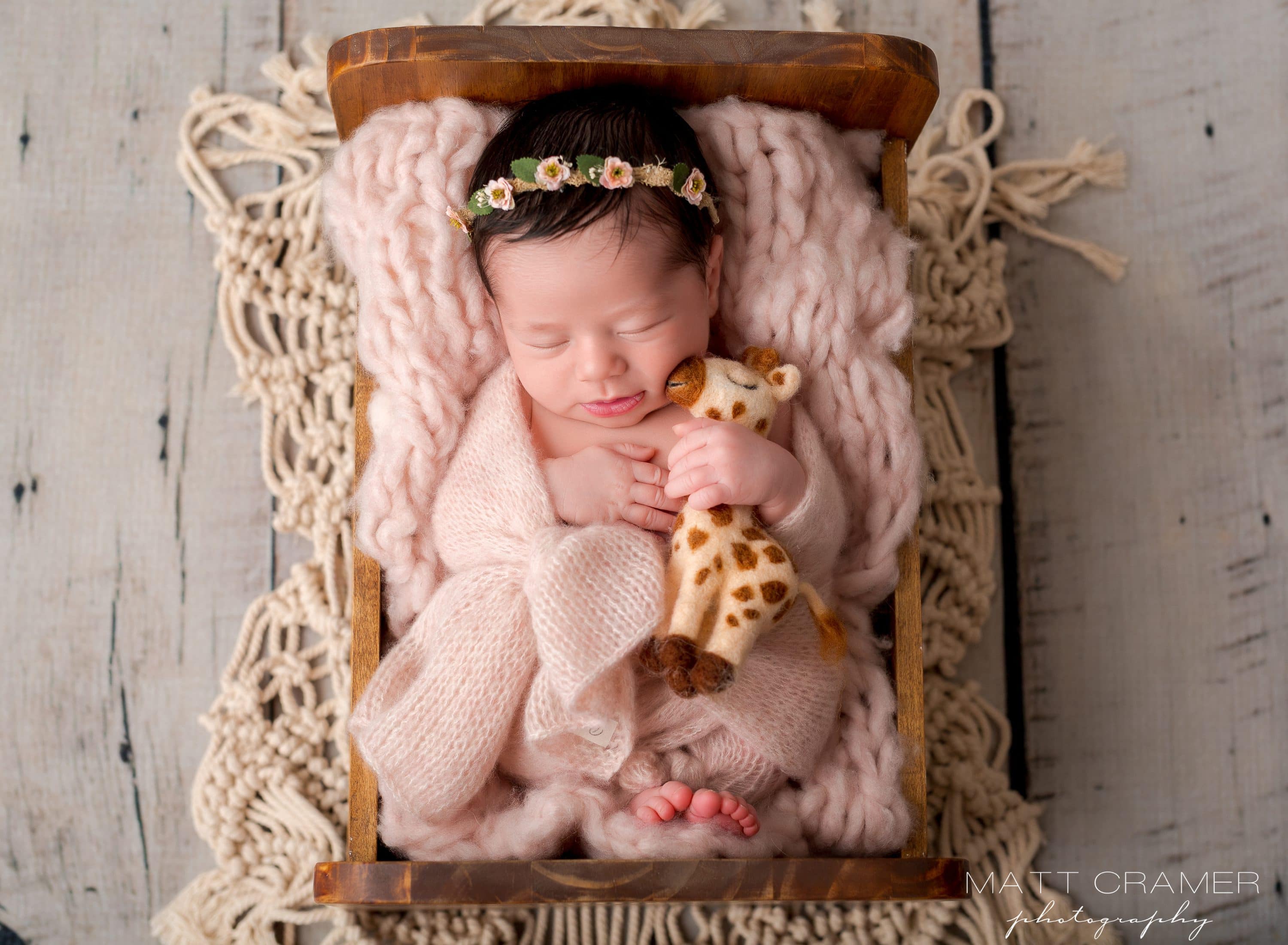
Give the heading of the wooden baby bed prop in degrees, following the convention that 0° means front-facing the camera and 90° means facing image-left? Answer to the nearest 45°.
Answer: approximately 0°
